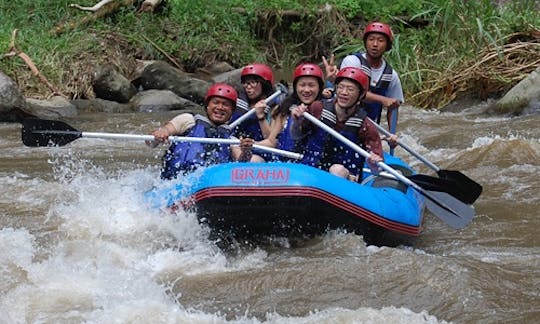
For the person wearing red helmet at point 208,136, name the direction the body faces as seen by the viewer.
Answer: toward the camera

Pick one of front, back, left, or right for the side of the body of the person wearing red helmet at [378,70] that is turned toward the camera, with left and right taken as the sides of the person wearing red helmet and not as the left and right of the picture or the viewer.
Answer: front

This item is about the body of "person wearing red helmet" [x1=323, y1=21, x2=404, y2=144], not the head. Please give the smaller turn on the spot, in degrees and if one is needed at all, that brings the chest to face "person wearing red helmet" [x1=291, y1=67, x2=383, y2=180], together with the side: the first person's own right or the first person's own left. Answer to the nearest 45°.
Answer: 0° — they already face them

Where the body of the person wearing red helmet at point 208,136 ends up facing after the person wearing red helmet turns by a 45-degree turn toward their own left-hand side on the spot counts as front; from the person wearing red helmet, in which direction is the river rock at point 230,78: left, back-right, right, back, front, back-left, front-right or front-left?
back-left

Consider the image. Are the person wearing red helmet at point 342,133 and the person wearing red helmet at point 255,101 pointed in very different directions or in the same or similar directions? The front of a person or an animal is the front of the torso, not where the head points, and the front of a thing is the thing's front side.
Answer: same or similar directions

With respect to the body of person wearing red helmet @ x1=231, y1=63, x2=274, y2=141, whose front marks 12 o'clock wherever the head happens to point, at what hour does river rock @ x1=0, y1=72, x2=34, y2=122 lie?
The river rock is roughly at 3 o'clock from the person wearing red helmet.

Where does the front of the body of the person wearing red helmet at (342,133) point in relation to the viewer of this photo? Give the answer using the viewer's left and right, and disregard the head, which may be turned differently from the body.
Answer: facing the viewer and to the left of the viewer

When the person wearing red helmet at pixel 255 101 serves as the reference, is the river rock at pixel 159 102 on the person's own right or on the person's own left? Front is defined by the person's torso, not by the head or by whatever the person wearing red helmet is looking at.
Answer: on the person's own right

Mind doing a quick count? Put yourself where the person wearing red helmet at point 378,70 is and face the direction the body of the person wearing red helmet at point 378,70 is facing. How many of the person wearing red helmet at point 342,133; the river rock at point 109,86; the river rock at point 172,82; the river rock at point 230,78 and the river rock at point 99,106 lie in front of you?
1

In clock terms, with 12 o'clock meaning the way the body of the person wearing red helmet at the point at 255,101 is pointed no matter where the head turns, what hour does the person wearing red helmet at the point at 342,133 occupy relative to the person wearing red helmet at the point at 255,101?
the person wearing red helmet at the point at 342,133 is roughly at 9 o'clock from the person wearing red helmet at the point at 255,101.

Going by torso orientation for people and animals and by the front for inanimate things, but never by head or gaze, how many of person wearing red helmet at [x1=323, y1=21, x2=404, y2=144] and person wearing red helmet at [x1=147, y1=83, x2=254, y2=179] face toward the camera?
2

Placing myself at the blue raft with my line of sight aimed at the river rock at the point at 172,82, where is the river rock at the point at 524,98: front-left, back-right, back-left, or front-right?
front-right
